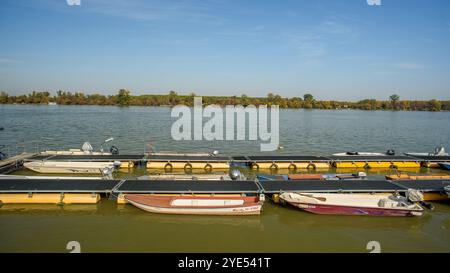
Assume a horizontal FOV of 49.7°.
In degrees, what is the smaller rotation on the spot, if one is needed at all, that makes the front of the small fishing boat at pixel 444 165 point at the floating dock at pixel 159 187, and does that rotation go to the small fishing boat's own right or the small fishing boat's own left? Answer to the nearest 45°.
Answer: approximately 45° to the small fishing boat's own left

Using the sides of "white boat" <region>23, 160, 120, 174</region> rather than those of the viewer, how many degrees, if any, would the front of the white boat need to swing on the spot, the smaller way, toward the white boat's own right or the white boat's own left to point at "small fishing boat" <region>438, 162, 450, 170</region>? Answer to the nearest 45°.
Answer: approximately 180°

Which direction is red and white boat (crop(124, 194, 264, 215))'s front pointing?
to the viewer's left

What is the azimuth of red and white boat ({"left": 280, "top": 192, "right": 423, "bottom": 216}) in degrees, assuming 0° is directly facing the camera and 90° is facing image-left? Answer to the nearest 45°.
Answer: approximately 90°

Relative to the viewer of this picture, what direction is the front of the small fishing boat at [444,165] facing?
facing to the left of the viewer

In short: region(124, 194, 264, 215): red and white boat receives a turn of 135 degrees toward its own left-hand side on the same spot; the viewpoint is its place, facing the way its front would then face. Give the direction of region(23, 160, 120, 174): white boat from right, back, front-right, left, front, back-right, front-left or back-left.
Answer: back

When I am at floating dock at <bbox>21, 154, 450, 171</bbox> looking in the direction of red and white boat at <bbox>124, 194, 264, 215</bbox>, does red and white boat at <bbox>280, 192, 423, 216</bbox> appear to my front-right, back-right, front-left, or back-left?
front-left

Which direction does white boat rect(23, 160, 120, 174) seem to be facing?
to the viewer's left

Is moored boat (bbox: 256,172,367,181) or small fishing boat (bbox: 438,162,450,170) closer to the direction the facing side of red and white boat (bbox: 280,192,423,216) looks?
the moored boat

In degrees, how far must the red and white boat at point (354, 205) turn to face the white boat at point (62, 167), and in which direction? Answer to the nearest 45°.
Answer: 0° — it already faces it

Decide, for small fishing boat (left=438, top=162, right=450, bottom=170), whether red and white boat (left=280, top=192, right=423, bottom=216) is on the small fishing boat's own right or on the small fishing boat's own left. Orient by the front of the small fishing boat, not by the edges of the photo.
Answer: on the small fishing boat's own left
